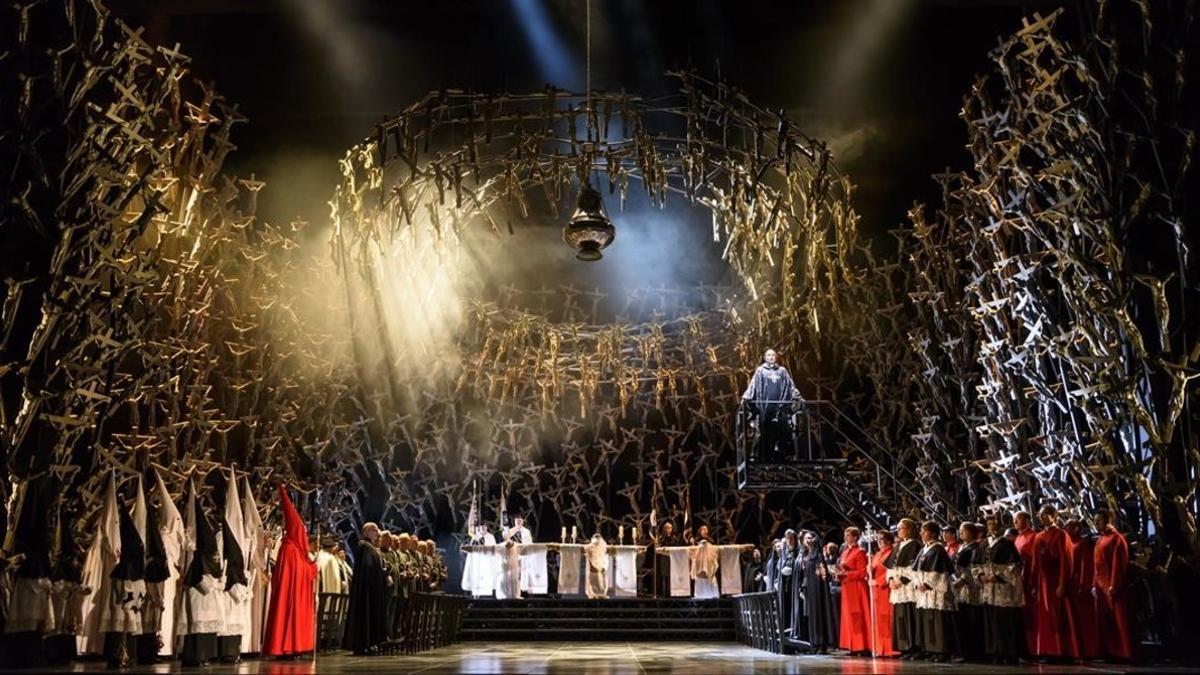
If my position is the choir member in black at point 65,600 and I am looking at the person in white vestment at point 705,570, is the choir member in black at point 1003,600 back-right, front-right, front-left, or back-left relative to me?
front-right

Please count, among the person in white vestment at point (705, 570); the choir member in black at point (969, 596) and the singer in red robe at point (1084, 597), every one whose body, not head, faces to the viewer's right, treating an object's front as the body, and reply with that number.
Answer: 0

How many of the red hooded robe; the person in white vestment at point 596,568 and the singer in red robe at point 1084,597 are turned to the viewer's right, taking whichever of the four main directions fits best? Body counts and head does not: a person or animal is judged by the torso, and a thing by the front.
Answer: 1

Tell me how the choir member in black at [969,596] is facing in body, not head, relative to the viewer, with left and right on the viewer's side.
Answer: facing to the left of the viewer

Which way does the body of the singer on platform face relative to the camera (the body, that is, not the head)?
toward the camera

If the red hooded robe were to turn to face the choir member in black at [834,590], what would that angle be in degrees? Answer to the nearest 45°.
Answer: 0° — it already faces them

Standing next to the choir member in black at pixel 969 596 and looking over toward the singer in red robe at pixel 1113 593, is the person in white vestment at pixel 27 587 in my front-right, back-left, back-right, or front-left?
back-right

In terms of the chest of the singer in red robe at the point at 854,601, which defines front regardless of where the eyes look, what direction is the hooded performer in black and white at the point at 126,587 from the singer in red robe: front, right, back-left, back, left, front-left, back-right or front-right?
front

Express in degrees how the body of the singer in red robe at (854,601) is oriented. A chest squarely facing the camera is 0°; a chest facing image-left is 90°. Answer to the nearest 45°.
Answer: approximately 45°

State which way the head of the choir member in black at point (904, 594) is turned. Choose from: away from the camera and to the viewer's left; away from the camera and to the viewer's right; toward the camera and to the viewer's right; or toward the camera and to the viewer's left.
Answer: toward the camera and to the viewer's left
